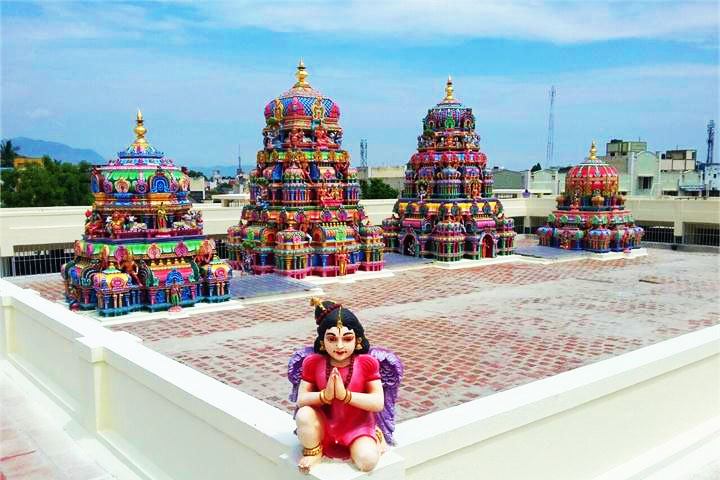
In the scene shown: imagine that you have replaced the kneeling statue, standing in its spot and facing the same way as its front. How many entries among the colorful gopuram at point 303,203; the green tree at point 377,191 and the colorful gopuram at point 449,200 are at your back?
3

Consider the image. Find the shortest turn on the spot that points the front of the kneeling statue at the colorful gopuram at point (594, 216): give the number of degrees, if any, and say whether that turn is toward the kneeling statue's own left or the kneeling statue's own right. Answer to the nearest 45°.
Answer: approximately 135° to the kneeling statue's own left

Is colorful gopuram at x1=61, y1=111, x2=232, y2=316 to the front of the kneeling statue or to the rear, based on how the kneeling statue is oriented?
to the rear

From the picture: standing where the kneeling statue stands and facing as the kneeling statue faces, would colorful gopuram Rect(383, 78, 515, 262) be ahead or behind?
behind

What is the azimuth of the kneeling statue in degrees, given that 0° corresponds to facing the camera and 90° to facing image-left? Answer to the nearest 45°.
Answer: approximately 0°

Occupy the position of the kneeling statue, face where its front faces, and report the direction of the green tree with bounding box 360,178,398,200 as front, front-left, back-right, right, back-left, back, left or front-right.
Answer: back

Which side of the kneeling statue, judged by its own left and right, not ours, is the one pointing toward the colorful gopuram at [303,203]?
back

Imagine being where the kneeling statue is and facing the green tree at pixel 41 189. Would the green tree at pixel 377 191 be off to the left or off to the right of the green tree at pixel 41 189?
right
